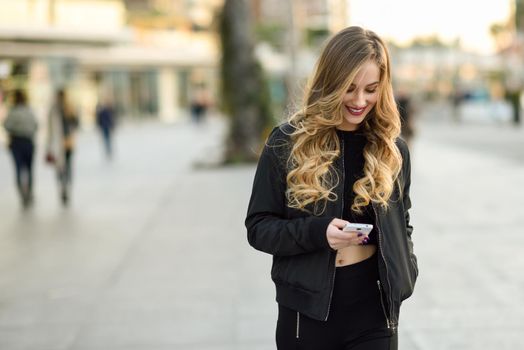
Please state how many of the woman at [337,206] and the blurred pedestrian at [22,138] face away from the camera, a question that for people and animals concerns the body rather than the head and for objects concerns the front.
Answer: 1

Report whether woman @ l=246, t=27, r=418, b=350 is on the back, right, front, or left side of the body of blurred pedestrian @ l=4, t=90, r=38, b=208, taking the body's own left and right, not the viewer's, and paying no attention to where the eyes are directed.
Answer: back

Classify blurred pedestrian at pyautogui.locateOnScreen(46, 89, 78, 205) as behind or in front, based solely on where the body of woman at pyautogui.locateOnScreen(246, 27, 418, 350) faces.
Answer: behind

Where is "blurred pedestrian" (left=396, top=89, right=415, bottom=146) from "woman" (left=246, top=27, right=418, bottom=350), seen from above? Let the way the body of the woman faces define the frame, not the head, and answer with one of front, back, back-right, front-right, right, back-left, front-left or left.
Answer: back

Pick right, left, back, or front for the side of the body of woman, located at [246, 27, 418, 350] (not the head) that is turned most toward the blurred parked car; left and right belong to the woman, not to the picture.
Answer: back

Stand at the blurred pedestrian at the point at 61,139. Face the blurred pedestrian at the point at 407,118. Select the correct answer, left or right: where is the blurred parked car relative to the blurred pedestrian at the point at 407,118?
left

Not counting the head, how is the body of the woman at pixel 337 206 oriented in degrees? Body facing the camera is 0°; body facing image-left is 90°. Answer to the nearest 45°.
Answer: approximately 0°

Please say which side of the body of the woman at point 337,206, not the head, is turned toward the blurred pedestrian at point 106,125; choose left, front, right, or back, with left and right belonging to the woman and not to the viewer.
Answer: back

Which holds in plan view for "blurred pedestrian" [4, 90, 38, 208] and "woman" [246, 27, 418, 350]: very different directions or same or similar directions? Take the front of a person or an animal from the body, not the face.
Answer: very different directions

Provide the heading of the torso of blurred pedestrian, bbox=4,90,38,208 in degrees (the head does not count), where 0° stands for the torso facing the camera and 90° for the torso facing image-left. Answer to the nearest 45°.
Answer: approximately 180°

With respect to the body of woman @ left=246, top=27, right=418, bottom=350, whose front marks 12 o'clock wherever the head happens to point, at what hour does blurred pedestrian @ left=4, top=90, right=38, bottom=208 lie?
The blurred pedestrian is roughly at 5 o'clock from the woman.

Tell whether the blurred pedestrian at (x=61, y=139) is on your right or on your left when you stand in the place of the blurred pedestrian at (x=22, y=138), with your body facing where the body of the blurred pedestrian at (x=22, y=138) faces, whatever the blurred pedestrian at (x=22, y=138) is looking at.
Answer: on your right
